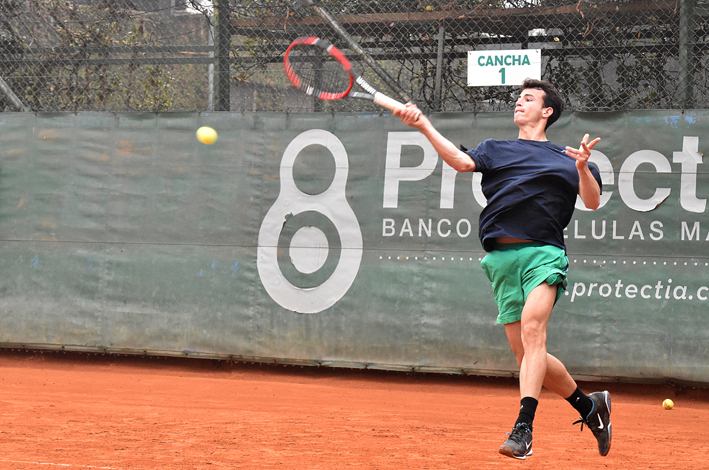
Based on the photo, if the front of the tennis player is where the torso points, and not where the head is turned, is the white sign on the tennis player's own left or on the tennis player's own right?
on the tennis player's own right

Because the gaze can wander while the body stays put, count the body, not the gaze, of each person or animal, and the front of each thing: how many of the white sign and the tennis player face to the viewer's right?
0

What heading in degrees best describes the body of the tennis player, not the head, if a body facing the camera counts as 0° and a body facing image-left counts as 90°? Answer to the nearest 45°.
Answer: approximately 45°

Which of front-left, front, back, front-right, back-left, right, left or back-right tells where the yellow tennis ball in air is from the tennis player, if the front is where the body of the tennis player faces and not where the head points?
right

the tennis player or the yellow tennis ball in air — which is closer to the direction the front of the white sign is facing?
the tennis player

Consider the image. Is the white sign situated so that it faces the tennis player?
yes
